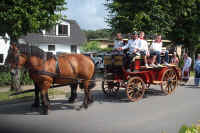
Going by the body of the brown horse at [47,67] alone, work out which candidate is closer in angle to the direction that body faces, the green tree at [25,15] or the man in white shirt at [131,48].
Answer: the green tree

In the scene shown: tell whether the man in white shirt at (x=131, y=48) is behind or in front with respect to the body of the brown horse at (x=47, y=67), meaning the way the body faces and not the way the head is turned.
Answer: behind

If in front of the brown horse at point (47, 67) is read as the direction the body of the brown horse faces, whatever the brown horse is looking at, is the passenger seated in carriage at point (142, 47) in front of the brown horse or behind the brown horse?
behind

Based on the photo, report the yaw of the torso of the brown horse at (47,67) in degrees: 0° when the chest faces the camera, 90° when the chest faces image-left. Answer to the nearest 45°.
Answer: approximately 90°

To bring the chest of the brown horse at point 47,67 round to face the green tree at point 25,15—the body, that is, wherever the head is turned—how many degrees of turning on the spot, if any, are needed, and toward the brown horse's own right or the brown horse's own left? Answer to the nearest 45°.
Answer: approximately 90° to the brown horse's own right

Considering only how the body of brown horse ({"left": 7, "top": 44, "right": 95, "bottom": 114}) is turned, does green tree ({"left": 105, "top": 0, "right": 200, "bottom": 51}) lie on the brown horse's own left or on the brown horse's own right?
on the brown horse's own right
